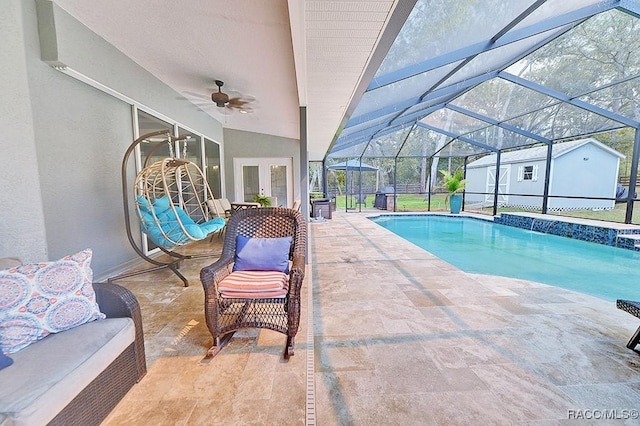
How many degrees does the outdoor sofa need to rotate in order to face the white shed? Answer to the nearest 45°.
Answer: approximately 45° to its left

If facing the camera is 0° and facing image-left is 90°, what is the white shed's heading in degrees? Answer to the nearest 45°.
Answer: approximately 45°

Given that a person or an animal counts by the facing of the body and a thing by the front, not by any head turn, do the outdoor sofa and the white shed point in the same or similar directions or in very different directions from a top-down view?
very different directions

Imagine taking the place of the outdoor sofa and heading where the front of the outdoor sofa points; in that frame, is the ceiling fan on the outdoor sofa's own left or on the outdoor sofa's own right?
on the outdoor sofa's own left

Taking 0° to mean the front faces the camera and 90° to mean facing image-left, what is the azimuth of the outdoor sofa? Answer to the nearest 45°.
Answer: approximately 315°

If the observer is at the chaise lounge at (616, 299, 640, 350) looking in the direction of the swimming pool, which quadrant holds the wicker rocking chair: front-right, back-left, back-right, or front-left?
back-left
